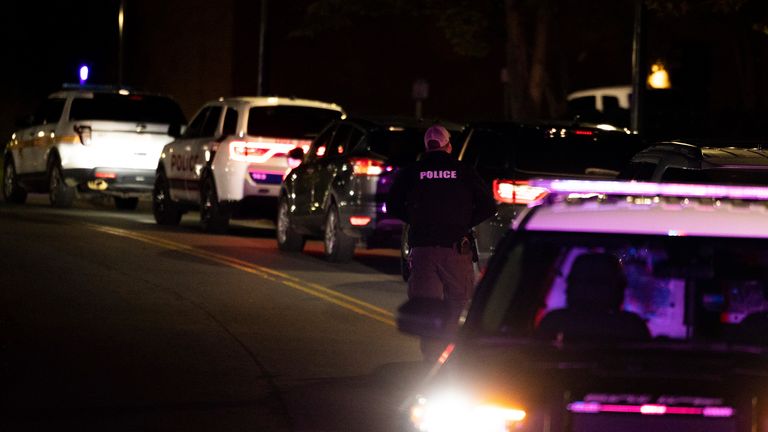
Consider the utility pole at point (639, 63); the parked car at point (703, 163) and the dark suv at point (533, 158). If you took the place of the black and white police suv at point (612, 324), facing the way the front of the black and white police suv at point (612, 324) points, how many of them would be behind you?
3

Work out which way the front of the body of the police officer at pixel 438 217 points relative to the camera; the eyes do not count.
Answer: away from the camera

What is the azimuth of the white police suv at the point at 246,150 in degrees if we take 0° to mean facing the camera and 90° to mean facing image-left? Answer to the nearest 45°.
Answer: approximately 135°

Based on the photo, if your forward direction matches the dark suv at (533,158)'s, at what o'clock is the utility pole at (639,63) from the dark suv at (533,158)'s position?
The utility pole is roughly at 2 o'clock from the dark suv.

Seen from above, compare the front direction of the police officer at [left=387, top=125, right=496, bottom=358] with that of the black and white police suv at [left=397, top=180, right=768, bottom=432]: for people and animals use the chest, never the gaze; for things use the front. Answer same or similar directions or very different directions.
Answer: very different directions

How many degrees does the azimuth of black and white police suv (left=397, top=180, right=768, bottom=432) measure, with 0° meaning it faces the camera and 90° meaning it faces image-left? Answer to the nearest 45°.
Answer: approximately 0°

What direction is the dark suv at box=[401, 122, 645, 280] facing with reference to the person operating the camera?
facing away from the viewer and to the left of the viewer

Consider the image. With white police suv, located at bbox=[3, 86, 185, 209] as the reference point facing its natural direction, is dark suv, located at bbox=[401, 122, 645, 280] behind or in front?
behind
